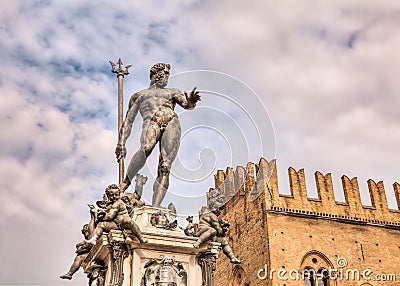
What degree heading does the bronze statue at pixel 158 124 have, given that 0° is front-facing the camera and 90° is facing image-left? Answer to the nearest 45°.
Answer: approximately 0°
